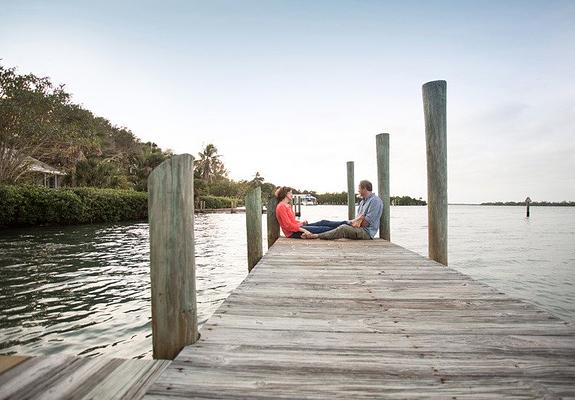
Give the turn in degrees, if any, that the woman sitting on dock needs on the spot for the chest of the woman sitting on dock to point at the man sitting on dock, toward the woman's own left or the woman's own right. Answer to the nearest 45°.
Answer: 0° — they already face them

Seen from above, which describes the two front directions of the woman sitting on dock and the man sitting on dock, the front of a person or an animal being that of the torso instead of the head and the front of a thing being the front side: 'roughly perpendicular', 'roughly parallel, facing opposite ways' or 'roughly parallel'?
roughly parallel, facing opposite ways

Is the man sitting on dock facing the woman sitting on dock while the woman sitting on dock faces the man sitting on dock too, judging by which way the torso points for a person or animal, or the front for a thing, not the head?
yes

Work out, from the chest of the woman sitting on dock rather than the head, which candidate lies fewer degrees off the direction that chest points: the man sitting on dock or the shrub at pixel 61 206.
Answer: the man sitting on dock

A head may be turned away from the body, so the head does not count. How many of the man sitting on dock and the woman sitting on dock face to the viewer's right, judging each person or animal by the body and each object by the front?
1

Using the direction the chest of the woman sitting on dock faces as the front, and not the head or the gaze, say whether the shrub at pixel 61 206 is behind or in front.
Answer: behind

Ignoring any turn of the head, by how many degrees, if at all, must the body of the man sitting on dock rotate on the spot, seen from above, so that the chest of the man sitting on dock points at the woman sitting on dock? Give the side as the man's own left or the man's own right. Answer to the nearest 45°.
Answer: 0° — they already face them

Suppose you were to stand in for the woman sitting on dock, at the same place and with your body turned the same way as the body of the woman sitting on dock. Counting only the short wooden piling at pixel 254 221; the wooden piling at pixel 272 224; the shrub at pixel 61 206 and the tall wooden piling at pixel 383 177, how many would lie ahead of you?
1

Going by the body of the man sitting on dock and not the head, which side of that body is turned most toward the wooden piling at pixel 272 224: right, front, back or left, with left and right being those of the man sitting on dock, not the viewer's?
front

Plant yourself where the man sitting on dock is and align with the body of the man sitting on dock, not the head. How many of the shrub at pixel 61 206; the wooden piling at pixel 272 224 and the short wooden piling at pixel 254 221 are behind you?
0

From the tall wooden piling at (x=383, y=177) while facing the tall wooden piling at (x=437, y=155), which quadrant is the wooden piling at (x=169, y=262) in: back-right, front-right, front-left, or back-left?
front-right

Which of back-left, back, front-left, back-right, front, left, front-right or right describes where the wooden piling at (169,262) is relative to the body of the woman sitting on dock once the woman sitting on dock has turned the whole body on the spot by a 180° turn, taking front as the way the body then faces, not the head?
left

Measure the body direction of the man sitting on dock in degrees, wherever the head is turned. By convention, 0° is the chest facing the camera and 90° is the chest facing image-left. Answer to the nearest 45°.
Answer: approximately 90°

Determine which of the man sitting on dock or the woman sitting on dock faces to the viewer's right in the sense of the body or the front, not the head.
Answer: the woman sitting on dock

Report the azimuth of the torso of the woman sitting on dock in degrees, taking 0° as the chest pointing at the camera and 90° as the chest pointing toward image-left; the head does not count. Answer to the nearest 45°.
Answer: approximately 270°

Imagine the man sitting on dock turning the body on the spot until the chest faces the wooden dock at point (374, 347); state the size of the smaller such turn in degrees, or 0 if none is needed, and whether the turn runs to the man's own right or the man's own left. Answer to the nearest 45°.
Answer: approximately 90° to the man's own left

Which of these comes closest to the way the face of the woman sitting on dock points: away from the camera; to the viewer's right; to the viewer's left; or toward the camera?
to the viewer's right
